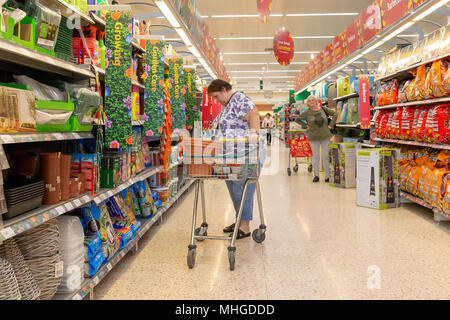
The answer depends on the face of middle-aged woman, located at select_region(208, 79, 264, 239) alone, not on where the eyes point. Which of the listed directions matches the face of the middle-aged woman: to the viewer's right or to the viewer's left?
to the viewer's left

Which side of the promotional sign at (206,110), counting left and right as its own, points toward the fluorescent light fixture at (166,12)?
front

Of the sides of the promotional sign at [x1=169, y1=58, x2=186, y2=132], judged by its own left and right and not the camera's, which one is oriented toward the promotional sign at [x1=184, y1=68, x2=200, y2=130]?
back

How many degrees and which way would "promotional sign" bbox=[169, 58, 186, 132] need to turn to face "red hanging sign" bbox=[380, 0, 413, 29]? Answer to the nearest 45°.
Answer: approximately 90° to its left

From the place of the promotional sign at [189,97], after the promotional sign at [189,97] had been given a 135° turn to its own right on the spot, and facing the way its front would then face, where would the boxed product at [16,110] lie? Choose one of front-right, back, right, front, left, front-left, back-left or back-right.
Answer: back-left

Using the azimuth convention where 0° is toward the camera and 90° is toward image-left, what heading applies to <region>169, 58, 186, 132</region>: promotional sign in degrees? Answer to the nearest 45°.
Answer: approximately 0°

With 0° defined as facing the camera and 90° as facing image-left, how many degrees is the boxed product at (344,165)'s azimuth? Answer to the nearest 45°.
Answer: approximately 45°
